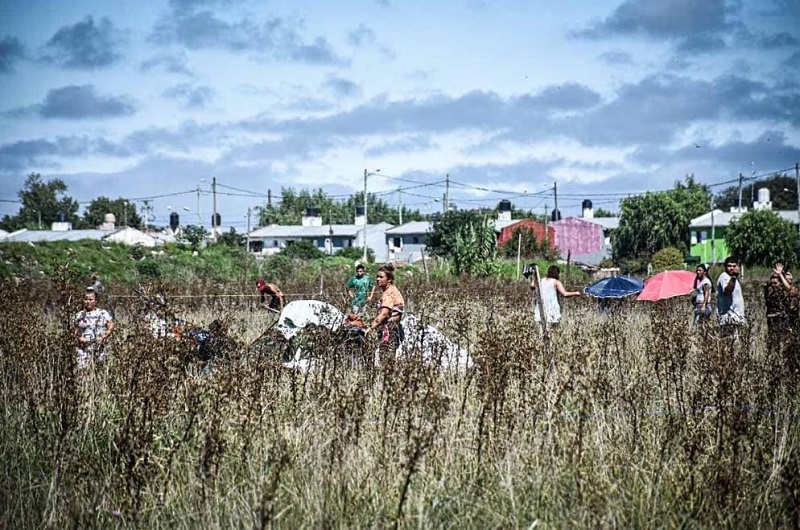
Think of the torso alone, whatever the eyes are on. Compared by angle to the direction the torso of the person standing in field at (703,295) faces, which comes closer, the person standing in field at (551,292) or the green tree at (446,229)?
the person standing in field

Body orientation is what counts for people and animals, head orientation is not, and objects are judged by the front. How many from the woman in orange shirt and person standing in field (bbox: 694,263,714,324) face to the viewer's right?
0
